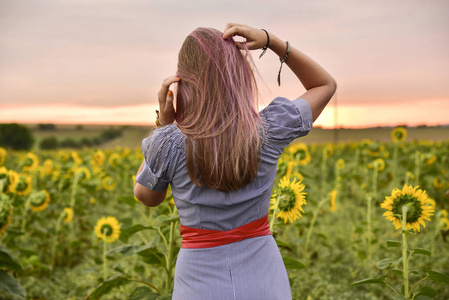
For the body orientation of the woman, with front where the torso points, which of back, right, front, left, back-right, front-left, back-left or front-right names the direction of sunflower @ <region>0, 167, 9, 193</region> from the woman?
front-left

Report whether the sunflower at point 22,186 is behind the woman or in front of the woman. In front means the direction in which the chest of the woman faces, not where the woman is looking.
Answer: in front

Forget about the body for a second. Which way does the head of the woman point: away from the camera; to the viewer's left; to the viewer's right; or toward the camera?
away from the camera

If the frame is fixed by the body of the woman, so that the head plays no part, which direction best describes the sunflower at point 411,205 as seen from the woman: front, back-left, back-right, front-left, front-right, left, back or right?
front-right

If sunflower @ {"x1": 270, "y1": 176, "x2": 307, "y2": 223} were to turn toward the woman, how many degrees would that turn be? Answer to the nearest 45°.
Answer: approximately 135° to its right

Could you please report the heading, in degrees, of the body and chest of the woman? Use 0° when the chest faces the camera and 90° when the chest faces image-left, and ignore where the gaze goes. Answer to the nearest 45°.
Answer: approximately 180°
